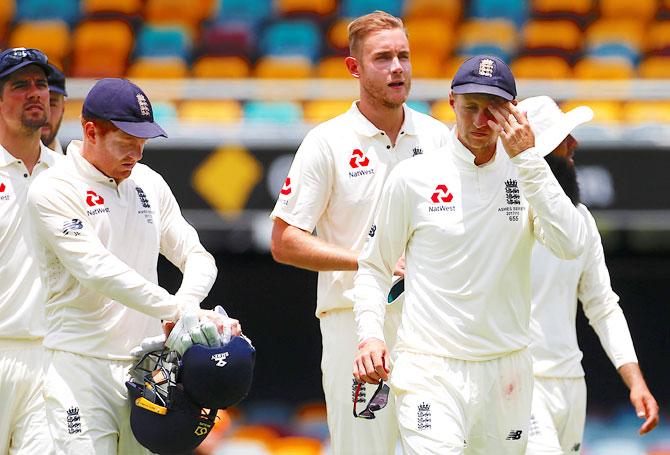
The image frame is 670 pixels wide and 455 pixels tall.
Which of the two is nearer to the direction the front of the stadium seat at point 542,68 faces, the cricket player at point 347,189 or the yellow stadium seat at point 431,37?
the cricket player

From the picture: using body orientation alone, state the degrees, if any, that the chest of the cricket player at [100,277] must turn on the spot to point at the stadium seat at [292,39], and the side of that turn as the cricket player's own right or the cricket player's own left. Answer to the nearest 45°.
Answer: approximately 135° to the cricket player's own left

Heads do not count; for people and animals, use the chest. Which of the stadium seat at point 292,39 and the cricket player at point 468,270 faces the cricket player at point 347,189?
the stadium seat

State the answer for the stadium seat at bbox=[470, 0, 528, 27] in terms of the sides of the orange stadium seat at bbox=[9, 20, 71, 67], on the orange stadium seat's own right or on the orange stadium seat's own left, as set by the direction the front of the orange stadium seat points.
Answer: on the orange stadium seat's own left

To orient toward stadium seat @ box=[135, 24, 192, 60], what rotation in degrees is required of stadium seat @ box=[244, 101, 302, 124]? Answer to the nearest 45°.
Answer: approximately 135° to its right

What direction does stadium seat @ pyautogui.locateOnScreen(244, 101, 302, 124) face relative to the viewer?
toward the camera

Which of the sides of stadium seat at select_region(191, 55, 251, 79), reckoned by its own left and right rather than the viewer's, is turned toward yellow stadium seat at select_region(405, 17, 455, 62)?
left

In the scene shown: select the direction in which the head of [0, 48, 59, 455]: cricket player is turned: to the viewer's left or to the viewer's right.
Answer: to the viewer's right

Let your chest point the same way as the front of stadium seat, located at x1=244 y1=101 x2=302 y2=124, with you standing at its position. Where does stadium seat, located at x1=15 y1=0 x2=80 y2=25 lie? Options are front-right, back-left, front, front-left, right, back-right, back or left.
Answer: back-right

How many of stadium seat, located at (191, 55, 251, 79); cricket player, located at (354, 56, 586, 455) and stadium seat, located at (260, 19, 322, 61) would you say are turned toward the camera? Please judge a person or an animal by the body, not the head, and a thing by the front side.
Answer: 3

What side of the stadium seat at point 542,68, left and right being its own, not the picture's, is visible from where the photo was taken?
front

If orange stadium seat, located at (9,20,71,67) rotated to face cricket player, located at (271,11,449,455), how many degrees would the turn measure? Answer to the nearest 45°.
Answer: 0° — it already faces them

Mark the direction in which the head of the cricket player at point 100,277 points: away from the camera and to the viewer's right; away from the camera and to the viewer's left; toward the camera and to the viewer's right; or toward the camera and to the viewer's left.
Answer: toward the camera and to the viewer's right

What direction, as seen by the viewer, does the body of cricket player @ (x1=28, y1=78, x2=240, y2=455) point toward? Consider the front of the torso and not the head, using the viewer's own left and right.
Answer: facing the viewer and to the right of the viewer

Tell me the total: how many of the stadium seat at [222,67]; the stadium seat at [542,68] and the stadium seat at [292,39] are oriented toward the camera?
3
